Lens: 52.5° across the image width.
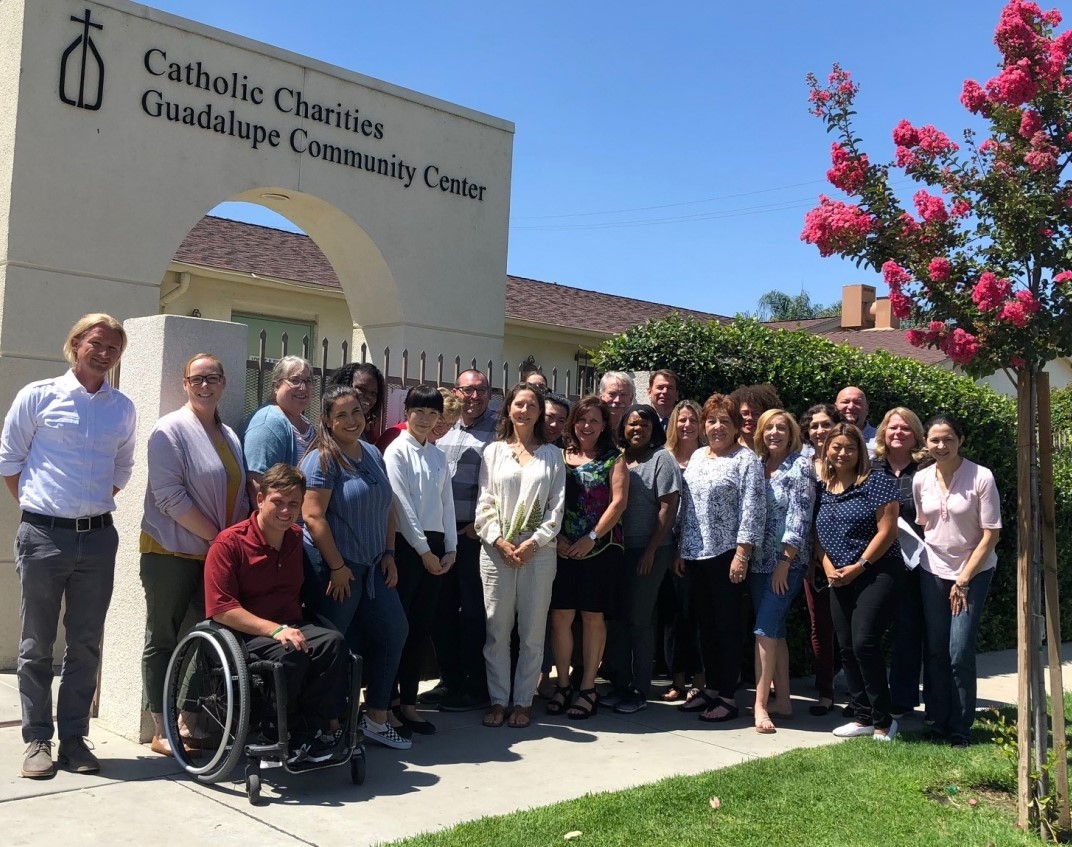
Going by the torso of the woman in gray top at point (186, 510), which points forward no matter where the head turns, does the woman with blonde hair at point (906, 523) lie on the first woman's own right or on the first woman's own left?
on the first woman's own left

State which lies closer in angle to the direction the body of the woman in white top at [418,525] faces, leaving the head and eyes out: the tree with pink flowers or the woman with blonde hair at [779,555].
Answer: the tree with pink flowers

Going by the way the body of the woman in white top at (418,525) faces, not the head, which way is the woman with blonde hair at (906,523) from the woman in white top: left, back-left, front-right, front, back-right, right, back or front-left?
front-left

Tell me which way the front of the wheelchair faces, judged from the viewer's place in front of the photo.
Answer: facing the viewer and to the right of the viewer

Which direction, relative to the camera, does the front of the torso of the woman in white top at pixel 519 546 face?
toward the camera

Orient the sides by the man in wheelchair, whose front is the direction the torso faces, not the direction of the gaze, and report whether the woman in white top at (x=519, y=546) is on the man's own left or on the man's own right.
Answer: on the man's own left

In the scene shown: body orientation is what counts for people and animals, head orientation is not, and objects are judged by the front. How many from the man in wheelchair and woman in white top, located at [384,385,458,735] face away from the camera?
0

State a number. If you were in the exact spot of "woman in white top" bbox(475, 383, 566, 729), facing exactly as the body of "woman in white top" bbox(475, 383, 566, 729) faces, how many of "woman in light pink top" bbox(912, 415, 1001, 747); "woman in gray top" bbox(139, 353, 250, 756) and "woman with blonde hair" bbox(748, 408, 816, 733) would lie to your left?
2

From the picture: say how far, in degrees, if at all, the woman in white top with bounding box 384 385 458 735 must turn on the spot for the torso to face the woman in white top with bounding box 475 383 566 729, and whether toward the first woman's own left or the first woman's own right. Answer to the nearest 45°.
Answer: approximately 45° to the first woman's own left

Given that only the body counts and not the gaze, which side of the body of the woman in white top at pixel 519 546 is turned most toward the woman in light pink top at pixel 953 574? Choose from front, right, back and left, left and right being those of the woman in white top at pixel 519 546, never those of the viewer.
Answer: left

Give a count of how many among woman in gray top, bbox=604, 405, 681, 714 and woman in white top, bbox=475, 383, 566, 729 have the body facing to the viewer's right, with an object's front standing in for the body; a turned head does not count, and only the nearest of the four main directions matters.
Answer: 0
